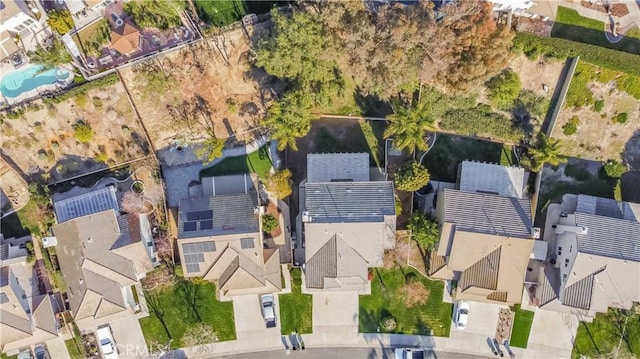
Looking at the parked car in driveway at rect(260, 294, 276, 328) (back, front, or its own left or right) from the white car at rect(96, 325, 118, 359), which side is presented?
left

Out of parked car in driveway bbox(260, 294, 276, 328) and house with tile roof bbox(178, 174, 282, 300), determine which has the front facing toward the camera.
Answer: the house with tile roof

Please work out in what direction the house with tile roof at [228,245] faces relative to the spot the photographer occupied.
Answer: facing the viewer

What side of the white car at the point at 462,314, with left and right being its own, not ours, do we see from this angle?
back

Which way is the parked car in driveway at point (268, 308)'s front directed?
away from the camera

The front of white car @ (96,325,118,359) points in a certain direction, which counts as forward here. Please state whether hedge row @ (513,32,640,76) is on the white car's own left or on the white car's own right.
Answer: on the white car's own right

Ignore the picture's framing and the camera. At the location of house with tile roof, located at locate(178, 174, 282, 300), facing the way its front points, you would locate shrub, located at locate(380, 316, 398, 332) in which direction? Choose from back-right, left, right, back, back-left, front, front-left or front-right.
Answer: left

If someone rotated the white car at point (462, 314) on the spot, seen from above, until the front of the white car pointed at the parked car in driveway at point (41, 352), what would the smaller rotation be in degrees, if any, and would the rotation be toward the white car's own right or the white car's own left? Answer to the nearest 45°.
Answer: approximately 90° to the white car's own left

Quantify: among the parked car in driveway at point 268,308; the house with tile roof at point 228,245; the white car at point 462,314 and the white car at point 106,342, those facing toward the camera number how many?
1

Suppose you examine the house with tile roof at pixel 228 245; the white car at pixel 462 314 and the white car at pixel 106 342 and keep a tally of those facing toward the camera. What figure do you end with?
1
